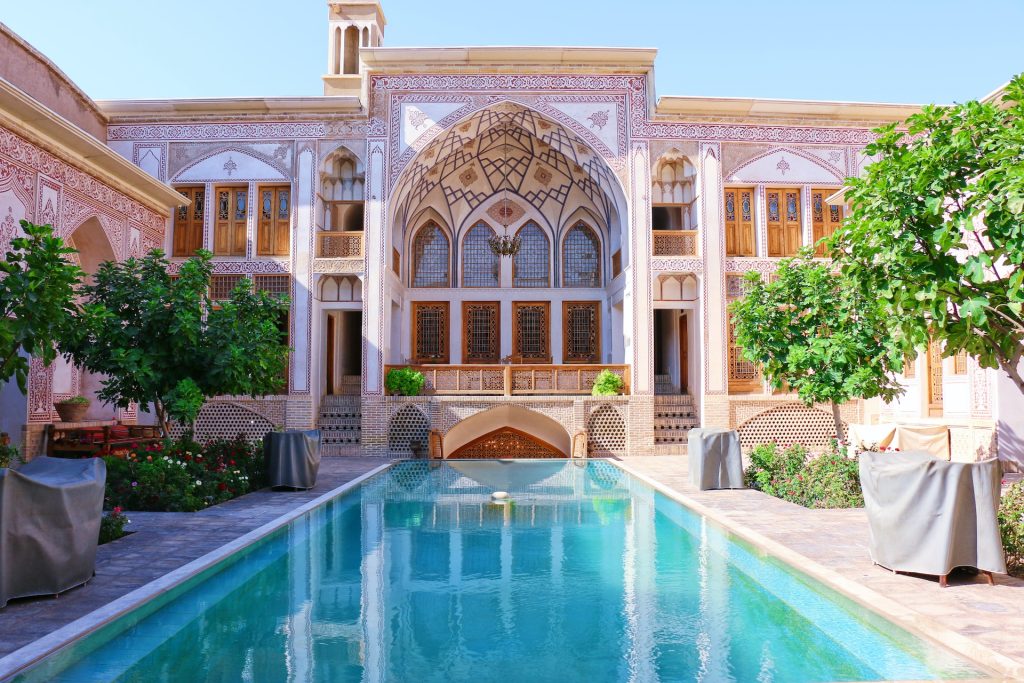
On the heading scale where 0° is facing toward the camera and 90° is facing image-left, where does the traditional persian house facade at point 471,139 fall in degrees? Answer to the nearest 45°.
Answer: approximately 0°

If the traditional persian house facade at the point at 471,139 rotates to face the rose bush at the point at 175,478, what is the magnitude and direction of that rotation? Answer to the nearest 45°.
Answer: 0° — it already faces it

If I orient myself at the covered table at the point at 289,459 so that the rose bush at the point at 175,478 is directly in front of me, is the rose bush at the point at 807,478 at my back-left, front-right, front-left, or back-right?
back-left

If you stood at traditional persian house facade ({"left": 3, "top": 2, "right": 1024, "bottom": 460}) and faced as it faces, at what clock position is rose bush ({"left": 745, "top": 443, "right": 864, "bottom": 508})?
The rose bush is roughly at 11 o'clock from the traditional persian house facade.

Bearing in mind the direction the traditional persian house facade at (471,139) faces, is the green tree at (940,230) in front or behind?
in front

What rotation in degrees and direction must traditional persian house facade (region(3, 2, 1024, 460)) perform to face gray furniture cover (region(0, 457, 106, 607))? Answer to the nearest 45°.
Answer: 0° — it already faces it

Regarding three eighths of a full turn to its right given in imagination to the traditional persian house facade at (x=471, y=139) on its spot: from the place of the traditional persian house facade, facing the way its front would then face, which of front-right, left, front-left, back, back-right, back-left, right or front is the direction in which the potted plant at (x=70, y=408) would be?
left

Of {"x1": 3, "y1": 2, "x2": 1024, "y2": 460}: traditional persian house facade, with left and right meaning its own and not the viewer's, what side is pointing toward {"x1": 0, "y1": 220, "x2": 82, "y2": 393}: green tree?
front

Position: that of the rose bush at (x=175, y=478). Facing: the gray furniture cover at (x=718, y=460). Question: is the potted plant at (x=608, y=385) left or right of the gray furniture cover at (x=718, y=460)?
left

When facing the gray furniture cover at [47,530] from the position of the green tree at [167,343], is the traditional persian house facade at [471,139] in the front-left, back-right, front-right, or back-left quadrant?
back-left

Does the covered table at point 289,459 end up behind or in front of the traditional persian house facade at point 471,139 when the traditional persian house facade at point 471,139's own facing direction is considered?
in front
